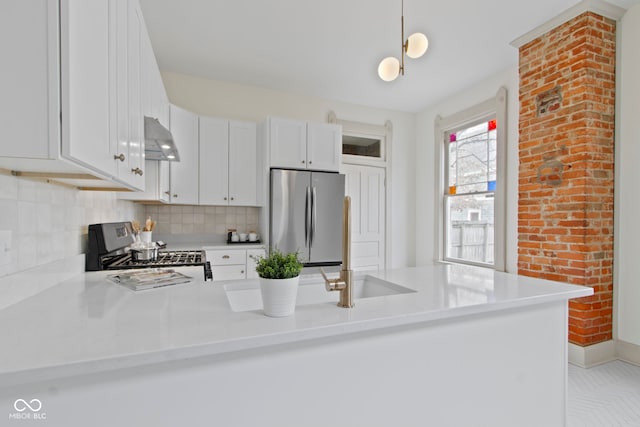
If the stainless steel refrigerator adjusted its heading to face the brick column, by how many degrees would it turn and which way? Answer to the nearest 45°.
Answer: approximately 45° to its left

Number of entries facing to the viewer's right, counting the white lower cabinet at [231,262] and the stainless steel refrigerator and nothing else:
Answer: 0

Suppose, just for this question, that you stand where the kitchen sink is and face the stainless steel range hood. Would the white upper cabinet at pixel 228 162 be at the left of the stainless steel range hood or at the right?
right

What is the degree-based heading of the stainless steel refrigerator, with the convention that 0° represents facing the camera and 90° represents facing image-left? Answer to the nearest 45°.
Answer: approximately 0°

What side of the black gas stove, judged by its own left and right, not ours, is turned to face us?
right

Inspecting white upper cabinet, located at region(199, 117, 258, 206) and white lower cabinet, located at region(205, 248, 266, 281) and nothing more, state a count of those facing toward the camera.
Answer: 2

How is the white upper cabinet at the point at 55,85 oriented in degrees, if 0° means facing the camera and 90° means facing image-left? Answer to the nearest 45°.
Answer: approximately 270°

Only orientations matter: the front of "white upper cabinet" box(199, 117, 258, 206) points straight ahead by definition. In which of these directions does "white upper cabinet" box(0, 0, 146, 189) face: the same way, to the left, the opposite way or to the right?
to the left

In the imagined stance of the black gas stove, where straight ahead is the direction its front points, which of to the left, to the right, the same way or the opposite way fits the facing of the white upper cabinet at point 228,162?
to the right

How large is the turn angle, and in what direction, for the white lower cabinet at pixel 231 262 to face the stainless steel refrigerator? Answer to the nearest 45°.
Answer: approximately 90° to its left
